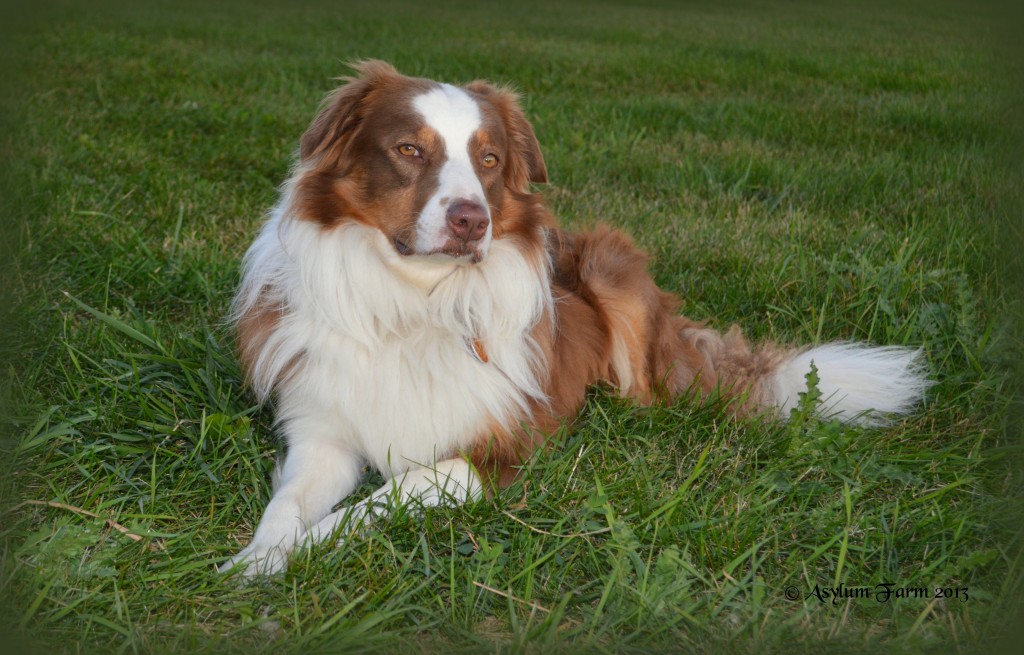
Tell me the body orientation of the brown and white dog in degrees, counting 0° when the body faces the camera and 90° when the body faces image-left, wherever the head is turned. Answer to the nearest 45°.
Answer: approximately 45°
